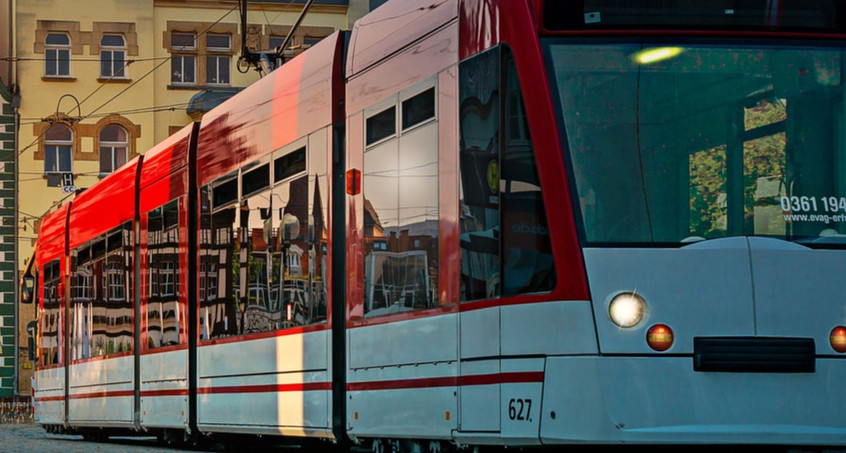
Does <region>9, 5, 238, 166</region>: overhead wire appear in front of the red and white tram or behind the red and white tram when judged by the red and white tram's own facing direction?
behind
